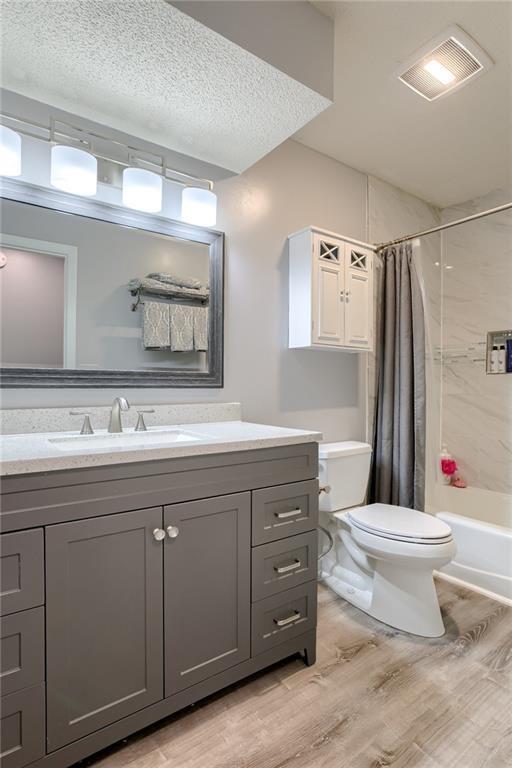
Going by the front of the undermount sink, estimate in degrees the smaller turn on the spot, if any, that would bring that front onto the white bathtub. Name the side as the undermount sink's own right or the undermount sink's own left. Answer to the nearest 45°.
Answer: approximately 45° to the undermount sink's own left

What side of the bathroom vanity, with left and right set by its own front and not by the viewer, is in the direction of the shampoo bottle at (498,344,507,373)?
left

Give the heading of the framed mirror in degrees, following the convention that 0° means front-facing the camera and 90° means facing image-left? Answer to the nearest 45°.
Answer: approximately 315°

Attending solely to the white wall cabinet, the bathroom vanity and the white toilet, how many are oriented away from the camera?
0

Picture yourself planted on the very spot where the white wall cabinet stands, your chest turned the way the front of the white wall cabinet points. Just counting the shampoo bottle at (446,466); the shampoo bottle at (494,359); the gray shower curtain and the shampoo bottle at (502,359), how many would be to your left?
4

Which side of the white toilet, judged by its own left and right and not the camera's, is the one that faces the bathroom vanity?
right

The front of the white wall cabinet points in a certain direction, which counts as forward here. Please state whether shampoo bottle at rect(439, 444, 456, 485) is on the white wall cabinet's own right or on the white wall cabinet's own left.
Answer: on the white wall cabinet's own left

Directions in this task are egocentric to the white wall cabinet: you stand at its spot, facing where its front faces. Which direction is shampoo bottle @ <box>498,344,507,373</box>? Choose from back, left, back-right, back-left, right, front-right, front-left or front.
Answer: left

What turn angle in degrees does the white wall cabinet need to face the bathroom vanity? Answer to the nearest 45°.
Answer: approximately 90° to its right

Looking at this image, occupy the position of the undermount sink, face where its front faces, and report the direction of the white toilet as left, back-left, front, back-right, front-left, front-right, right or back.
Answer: front-left

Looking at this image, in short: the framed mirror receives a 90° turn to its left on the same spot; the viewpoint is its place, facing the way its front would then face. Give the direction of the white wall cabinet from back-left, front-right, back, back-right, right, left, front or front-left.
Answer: front-right

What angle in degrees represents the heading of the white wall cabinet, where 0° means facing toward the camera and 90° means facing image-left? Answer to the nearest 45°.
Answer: approximately 315°

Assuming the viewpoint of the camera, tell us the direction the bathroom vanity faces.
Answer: facing the viewer and to the right of the viewer
